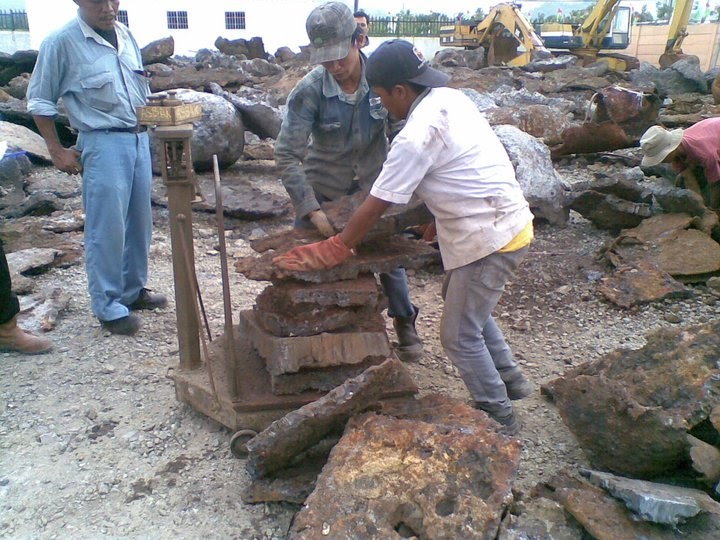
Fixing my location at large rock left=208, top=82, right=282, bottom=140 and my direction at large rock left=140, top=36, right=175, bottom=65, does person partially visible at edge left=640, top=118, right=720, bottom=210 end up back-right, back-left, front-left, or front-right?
back-right

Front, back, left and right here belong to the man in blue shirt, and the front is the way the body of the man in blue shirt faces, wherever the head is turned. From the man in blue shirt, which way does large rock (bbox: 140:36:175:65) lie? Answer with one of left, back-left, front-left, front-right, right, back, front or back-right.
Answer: back-left

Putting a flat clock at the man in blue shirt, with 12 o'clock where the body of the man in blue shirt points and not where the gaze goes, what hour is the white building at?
The white building is roughly at 8 o'clock from the man in blue shirt.

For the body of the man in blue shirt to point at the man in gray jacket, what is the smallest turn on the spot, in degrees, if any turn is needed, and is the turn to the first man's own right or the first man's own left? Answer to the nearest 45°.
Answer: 0° — they already face them

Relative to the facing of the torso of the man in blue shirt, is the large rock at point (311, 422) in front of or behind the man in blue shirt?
in front

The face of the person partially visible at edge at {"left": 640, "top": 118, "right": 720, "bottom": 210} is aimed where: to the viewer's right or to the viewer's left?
to the viewer's left

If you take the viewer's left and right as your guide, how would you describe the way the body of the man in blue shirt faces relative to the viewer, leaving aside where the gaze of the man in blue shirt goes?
facing the viewer and to the right of the viewer

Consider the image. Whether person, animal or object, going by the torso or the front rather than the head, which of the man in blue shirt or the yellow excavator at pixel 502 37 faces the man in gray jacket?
the man in blue shirt

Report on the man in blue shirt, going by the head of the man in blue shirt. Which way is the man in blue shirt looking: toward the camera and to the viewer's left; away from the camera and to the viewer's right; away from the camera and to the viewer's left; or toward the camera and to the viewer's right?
toward the camera and to the viewer's right

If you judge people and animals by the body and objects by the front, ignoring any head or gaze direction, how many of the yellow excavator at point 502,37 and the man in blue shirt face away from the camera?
0

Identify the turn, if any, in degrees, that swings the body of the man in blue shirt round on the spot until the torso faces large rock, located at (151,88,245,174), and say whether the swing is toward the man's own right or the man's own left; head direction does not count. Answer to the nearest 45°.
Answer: approximately 135° to the man's own left
